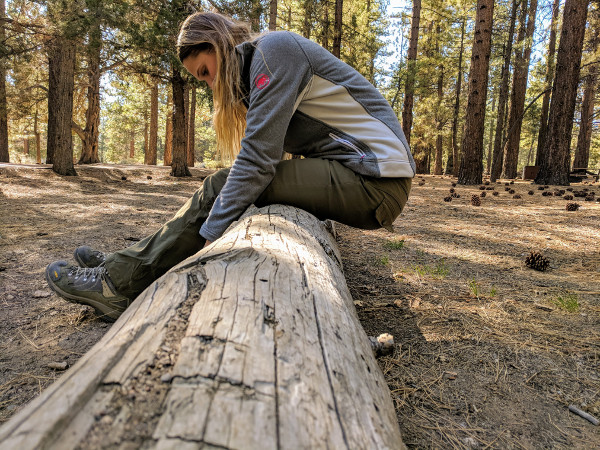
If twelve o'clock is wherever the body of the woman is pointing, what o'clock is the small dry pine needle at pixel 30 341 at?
The small dry pine needle is roughly at 12 o'clock from the woman.

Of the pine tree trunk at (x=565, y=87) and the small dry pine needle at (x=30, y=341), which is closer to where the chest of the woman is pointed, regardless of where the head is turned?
the small dry pine needle

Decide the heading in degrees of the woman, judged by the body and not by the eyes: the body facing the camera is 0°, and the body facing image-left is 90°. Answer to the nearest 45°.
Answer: approximately 90°

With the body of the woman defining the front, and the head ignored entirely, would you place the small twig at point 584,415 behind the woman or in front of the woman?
behind

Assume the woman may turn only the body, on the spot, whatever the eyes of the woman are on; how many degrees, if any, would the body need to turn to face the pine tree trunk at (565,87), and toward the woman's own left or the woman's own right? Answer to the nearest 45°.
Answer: approximately 135° to the woman's own right
